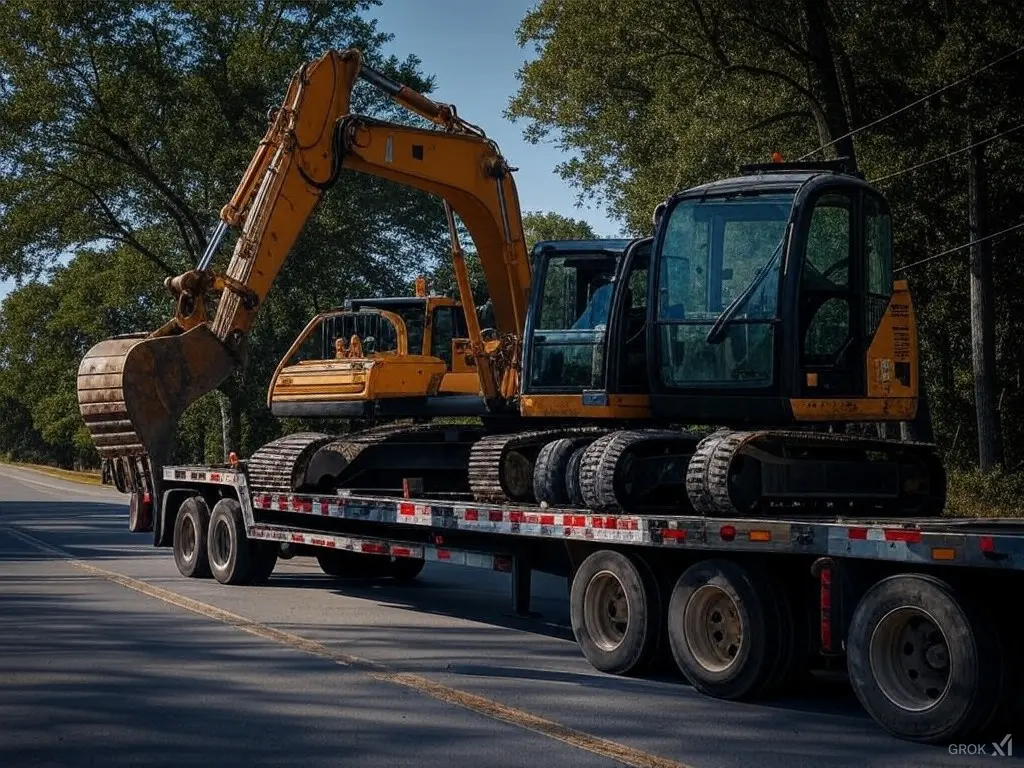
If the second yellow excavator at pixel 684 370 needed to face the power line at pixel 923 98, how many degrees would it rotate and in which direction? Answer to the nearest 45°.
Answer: approximately 180°

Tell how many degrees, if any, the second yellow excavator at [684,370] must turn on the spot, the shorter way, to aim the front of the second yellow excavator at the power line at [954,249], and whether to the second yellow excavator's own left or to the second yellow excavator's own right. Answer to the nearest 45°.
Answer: approximately 180°
